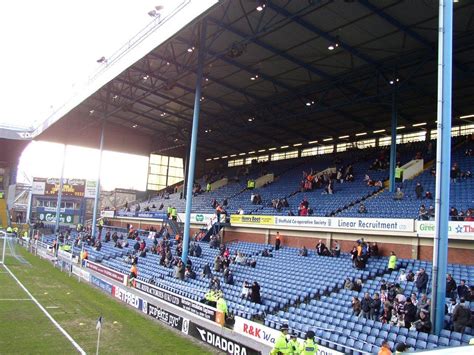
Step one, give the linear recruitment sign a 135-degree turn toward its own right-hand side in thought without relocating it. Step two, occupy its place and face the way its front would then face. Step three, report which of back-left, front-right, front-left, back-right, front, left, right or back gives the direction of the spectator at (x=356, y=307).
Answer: back

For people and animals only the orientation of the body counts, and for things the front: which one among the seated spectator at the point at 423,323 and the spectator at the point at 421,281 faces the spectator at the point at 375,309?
the spectator at the point at 421,281

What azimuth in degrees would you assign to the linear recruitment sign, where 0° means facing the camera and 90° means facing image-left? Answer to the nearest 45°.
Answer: approximately 45°

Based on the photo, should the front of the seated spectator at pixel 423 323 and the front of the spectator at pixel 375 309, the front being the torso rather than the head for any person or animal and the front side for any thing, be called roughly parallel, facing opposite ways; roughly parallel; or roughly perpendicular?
roughly parallel

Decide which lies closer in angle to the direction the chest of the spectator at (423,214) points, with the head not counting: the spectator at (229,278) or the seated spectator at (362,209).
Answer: the spectator

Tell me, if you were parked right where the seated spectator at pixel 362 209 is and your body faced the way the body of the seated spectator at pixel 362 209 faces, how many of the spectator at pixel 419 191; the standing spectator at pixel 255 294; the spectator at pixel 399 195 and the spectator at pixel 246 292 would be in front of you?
2

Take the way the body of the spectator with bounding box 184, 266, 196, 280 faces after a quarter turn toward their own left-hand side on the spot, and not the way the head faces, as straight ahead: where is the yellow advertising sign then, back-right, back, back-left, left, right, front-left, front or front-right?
left

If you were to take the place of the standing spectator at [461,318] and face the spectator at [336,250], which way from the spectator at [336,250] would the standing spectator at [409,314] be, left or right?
left

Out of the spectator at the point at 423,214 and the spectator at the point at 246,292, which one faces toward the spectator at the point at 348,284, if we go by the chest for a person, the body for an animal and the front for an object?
the spectator at the point at 423,214

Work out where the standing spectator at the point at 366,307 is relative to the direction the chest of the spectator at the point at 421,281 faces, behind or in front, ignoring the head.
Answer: in front

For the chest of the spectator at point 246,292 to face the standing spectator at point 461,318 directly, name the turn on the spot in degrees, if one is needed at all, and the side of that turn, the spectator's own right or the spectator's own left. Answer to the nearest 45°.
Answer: approximately 90° to the spectator's own left

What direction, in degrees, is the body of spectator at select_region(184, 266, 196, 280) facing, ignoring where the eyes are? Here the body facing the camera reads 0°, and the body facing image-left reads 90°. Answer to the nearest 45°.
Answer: approximately 45°

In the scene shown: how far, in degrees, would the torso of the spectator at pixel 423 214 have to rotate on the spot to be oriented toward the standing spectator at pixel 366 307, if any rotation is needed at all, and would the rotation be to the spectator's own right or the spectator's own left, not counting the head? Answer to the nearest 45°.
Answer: approximately 45° to the spectator's own left

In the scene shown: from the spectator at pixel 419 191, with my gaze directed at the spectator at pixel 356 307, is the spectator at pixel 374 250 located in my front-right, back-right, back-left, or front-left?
front-right

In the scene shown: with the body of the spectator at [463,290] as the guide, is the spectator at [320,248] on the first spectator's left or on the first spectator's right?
on the first spectator's right

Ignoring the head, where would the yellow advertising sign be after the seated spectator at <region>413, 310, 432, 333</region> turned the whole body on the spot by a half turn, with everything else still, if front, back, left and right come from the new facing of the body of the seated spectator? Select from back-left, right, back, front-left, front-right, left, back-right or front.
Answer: left

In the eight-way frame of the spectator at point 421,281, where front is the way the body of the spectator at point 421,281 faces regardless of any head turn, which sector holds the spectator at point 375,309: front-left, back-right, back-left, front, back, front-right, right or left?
front

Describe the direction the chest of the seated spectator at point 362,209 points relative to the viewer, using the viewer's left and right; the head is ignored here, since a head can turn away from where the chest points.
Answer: facing the viewer and to the left of the viewer

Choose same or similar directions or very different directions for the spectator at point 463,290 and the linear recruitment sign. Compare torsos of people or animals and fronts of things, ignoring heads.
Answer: same or similar directions

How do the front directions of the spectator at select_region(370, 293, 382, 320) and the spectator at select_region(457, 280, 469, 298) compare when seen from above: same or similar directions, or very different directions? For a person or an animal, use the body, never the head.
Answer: same or similar directions

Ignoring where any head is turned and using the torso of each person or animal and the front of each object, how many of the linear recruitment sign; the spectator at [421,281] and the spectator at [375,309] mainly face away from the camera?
0

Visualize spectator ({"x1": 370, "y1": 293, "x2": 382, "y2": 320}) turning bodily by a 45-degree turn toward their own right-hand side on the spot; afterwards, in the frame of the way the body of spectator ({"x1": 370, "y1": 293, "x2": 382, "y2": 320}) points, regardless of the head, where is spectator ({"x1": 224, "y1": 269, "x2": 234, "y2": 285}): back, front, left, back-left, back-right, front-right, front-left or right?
front-right
